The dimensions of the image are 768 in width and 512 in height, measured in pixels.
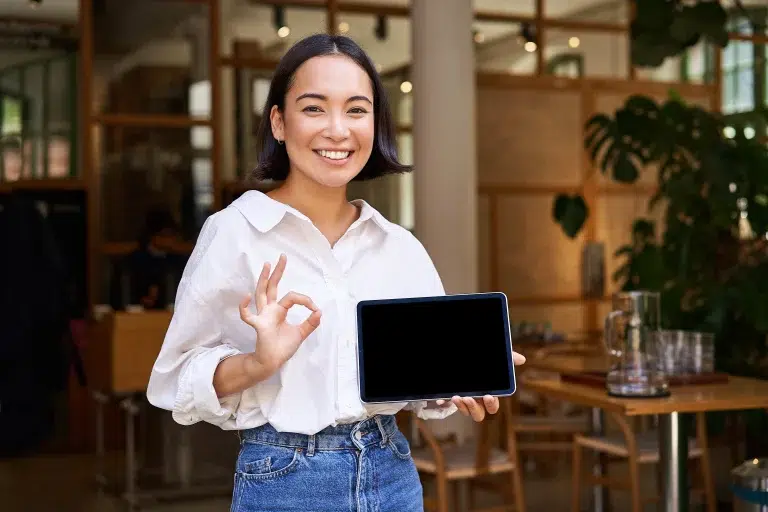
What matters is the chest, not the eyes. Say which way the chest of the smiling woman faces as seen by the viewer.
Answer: toward the camera

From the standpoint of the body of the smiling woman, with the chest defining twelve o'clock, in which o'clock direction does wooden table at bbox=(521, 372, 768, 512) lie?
The wooden table is roughly at 7 o'clock from the smiling woman.

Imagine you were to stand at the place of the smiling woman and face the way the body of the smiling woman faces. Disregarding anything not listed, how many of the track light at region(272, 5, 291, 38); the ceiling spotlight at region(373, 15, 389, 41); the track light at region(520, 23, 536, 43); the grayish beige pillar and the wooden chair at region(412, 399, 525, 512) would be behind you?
5

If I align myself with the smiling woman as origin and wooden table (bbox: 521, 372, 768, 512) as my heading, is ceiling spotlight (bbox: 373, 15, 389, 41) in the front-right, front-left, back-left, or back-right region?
front-left

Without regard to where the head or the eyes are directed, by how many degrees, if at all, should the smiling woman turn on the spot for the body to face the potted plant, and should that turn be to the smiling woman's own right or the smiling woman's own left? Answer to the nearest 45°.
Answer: approximately 135° to the smiling woman's own left

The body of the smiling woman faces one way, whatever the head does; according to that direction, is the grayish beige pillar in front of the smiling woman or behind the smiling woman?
behind

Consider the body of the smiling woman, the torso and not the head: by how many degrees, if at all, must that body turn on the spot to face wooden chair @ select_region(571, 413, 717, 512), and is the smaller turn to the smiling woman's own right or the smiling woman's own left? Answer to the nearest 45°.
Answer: approximately 135° to the smiling woman's own left

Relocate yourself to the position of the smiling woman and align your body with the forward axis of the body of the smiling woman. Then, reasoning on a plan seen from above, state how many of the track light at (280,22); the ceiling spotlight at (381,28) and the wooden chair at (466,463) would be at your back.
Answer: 3

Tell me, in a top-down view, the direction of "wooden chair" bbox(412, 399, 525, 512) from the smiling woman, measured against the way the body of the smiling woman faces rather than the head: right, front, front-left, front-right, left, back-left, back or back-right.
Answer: back

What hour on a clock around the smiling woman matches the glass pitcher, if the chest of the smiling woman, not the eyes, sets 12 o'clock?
The glass pitcher is roughly at 7 o'clock from the smiling woman.

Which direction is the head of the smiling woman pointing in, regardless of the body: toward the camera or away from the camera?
toward the camera
